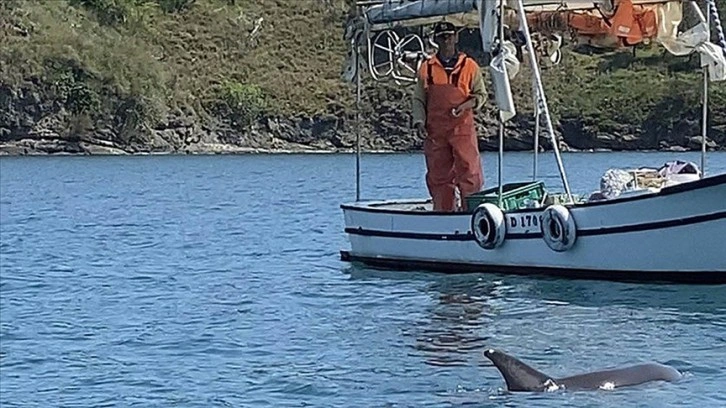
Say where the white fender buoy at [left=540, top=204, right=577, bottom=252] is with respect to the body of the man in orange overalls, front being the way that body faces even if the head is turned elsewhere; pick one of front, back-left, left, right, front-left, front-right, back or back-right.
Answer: front-left

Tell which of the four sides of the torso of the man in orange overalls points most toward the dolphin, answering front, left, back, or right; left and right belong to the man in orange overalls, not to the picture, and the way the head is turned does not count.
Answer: front

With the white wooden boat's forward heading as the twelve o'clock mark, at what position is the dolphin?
The dolphin is roughly at 3 o'clock from the white wooden boat.

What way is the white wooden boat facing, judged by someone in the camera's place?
facing to the right of the viewer
